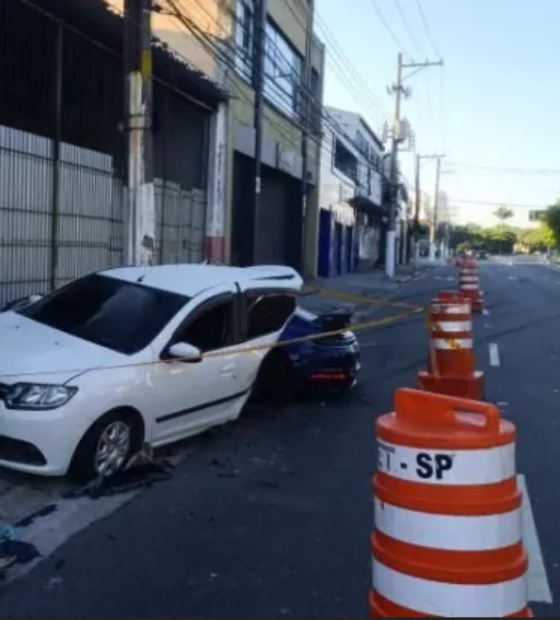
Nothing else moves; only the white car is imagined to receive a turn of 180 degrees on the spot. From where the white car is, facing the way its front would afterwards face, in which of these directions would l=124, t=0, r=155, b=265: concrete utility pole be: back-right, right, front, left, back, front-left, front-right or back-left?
front-left

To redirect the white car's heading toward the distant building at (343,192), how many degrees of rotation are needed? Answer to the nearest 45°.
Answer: approximately 135° to its right

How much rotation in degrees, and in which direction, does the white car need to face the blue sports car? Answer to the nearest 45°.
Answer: approximately 180°

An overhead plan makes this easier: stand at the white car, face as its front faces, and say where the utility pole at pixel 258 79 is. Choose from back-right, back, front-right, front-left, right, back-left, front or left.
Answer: back-right

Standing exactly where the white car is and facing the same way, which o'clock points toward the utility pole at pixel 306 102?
The utility pole is roughly at 5 o'clock from the white car.

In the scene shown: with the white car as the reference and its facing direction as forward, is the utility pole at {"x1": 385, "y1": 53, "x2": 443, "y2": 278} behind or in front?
behind

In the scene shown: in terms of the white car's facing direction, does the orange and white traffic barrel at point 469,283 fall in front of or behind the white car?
behind

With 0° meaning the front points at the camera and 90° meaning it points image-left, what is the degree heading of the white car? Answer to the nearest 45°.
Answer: approximately 45°

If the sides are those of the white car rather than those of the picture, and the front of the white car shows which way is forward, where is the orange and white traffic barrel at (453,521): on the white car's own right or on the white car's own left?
on the white car's own left
